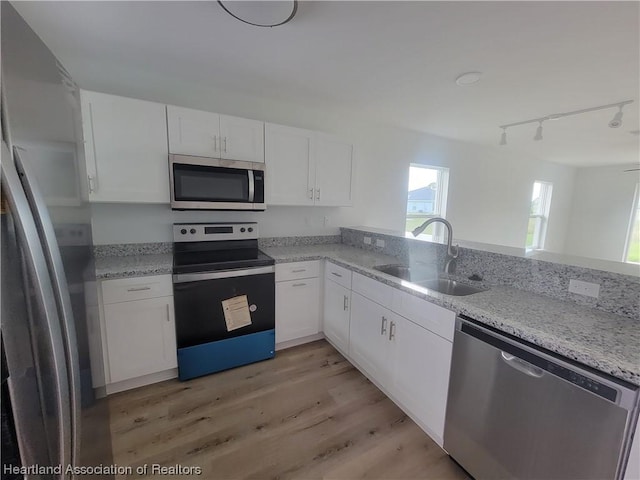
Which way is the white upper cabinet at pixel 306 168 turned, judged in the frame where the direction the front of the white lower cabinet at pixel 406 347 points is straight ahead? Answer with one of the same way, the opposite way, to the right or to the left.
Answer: to the left

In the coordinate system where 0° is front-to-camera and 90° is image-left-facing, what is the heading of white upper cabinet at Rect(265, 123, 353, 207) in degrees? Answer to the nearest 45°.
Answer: approximately 315°

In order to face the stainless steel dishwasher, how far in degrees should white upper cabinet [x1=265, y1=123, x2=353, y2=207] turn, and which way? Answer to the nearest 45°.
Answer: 0° — it already faces it

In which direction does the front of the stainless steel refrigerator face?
to the viewer's right

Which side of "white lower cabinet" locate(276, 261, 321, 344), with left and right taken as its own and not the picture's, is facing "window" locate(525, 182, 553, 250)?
left

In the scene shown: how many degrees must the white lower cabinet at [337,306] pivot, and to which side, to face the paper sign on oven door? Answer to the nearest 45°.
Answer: approximately 45° to its right
